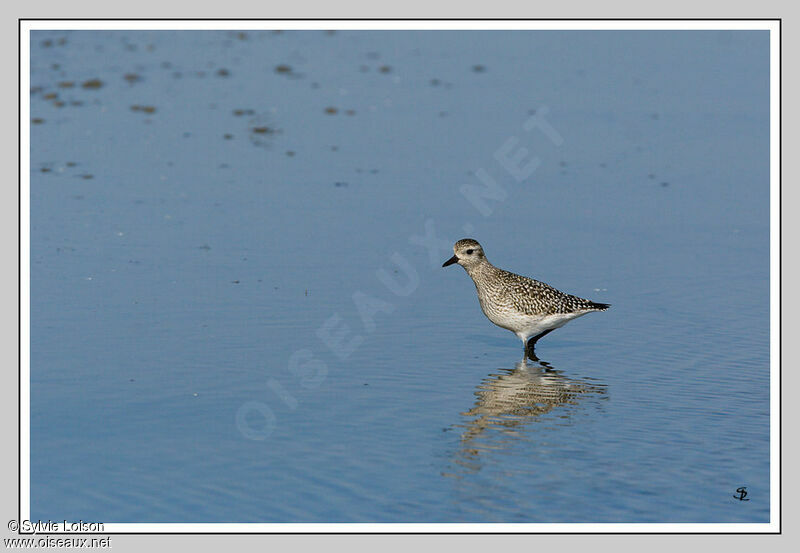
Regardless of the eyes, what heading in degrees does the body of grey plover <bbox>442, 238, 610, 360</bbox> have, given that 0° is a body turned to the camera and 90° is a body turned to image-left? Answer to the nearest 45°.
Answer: approximately 90°
